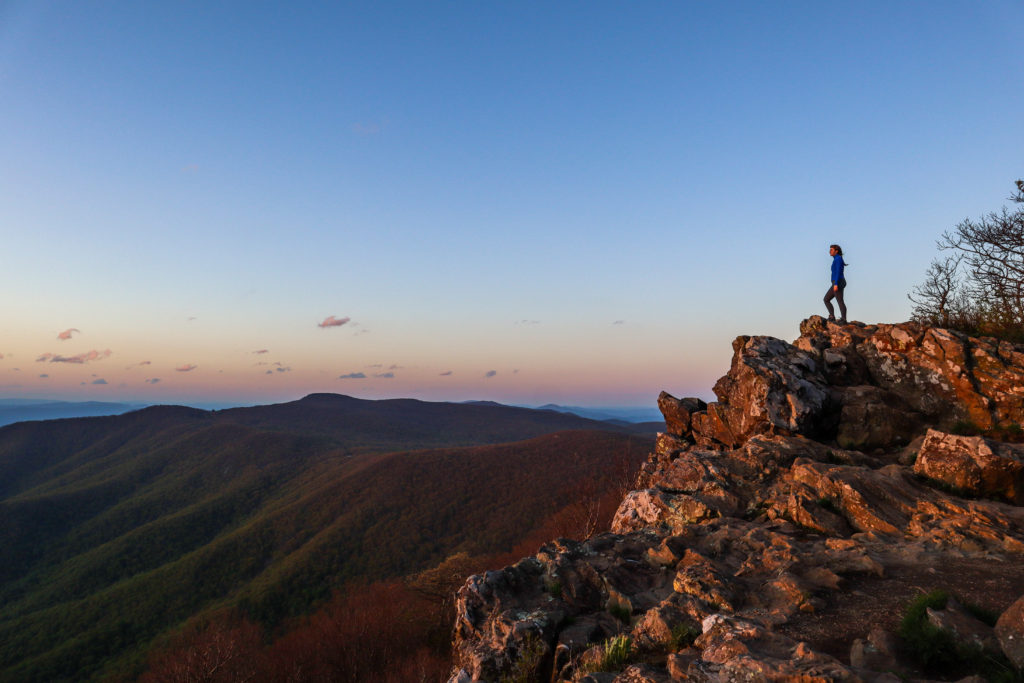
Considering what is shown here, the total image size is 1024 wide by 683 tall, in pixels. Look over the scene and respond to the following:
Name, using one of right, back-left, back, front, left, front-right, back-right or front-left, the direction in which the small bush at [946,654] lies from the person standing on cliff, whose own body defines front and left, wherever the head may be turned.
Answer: left

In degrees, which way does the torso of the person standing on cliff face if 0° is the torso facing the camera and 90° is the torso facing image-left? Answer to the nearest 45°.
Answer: approximately 90°

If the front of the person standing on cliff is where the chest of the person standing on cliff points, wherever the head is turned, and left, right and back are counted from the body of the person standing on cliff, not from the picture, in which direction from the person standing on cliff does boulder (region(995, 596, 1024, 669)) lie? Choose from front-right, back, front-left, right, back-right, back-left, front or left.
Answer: left

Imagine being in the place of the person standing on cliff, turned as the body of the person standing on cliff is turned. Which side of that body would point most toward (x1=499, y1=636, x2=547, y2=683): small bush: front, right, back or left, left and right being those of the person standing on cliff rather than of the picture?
left

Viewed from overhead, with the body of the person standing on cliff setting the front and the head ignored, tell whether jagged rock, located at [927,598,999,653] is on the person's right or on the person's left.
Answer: on the person's left

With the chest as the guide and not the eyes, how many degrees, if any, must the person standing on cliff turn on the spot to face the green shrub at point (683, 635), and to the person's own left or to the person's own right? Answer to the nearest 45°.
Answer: approximately 90° to the person's own left
